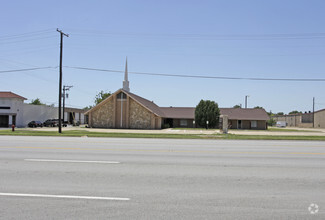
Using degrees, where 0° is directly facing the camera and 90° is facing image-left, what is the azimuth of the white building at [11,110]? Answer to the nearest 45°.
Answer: approximately 0°
